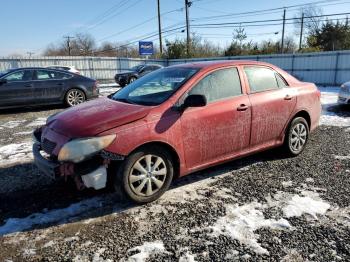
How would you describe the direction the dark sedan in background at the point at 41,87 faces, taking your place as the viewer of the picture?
facing to the left of the viewer

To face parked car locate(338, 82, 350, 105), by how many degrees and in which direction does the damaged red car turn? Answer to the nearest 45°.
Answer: approximately 180°

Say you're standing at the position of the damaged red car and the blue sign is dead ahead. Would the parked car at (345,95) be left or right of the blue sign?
right

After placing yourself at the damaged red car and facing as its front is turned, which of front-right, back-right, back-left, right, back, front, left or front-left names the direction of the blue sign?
back-right

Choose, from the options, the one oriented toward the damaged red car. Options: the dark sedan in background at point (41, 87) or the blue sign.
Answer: the blue sign

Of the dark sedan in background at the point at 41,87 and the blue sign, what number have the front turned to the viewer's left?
1

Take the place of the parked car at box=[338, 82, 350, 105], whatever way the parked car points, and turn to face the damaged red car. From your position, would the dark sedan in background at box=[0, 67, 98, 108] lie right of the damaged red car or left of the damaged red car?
right

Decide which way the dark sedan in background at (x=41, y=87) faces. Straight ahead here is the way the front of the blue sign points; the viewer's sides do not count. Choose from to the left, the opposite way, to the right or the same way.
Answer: to the right

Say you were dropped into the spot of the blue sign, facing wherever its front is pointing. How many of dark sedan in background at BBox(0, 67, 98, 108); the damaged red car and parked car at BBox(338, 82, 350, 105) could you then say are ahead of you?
3

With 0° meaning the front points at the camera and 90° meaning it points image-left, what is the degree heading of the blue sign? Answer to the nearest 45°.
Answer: approximately 0°

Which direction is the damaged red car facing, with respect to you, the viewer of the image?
facing the viewer and to the left of the viewer
